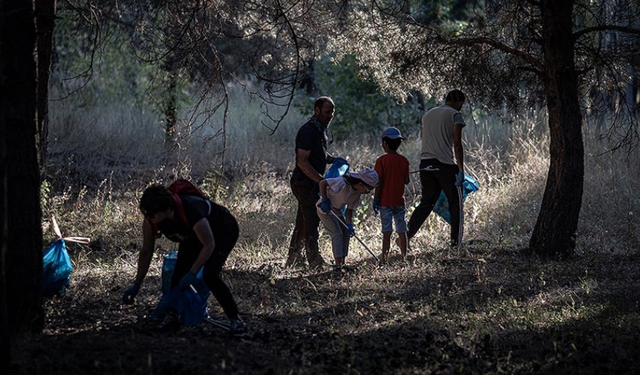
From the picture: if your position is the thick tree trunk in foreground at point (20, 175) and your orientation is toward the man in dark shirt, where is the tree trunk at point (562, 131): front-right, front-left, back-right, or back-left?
front-right

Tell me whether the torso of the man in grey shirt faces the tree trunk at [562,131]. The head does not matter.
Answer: no
